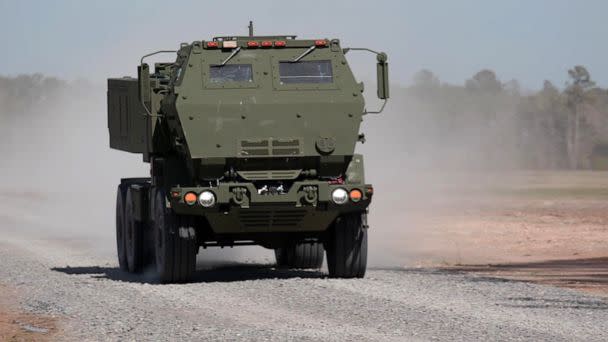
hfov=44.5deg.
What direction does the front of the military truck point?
toward the camera
